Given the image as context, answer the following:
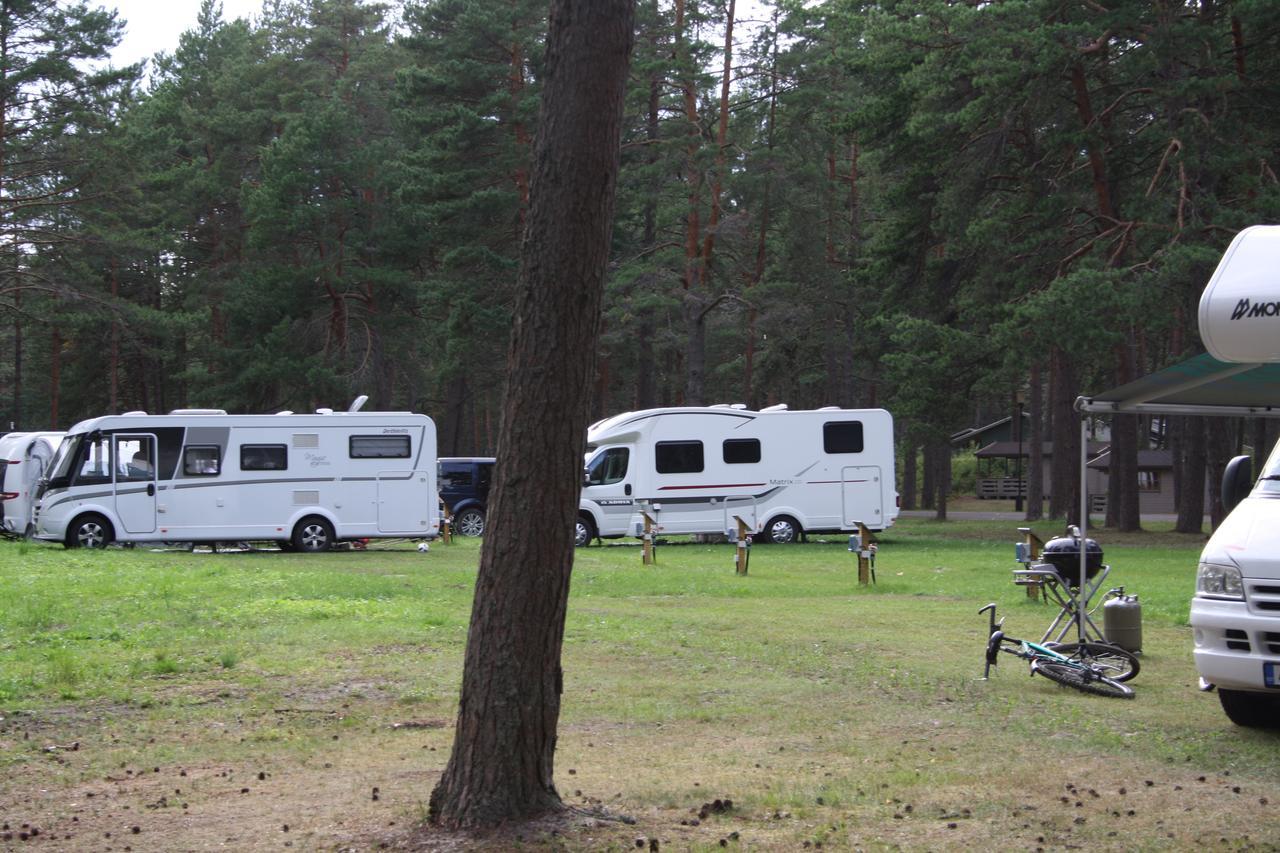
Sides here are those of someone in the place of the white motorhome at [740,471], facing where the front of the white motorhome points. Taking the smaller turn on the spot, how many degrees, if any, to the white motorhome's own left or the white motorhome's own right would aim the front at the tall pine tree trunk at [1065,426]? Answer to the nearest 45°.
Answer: approximately 135° to the white motorhome's own right

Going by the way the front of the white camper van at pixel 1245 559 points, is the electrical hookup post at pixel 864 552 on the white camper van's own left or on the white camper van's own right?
on the white camper van's own right

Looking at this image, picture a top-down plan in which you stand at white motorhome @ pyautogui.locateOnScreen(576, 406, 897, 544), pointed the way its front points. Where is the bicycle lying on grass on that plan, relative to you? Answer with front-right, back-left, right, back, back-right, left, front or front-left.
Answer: left

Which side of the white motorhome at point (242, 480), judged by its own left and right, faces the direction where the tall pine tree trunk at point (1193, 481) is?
back

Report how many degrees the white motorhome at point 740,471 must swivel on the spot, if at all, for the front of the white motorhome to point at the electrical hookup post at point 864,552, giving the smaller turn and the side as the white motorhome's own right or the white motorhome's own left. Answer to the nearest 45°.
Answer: approximately 90° to the white motorhome's own left

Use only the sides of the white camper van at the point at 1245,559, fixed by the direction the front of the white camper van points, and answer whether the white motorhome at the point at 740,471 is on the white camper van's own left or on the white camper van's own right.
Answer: on the white camper van's own right

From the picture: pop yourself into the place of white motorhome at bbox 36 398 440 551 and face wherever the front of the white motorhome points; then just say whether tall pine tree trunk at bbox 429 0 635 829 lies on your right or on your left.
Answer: on your left

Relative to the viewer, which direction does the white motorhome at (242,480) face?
to the viewer's left

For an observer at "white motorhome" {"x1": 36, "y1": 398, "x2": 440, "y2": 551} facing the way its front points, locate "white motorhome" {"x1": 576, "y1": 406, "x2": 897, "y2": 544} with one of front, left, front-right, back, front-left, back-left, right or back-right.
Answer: back

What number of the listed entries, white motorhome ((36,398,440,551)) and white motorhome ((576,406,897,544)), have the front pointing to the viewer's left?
2

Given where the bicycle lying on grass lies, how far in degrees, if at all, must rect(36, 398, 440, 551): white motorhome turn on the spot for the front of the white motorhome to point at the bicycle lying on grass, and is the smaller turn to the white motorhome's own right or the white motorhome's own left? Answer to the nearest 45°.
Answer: approximately 90° to the white motorhome's own left

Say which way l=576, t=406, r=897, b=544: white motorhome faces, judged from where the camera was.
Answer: facing to the left of the viewer

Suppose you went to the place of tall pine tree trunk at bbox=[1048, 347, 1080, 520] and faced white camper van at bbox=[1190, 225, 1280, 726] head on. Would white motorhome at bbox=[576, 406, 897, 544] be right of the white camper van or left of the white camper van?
right
